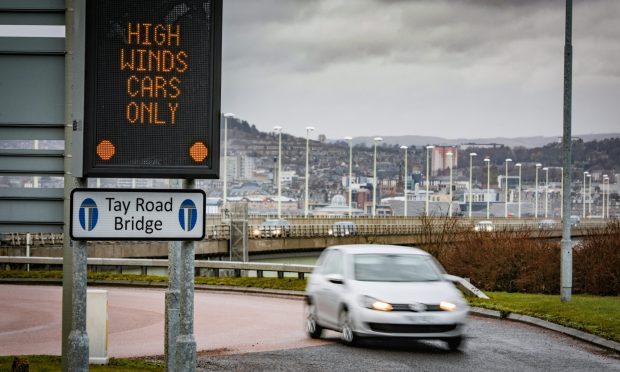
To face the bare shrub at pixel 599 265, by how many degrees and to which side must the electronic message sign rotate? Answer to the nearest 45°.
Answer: approximately 135° to its left

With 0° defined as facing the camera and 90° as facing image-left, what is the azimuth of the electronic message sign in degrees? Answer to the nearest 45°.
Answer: approximately 0°

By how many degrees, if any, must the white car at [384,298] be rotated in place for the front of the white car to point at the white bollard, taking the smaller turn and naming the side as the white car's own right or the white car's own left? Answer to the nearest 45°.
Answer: approximately 90° to the white car's own right

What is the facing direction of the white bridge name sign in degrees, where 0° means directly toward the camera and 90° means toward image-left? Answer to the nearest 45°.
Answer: approximately 0°

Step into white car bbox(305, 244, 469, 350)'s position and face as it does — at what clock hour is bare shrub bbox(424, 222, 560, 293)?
The bare shrub is roughly at 8 o'clock from the white car.

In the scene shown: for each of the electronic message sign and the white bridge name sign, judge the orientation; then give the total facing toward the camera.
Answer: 2

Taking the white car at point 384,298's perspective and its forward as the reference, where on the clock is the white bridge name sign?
The white bridge name sign is roughly at 2 o'clock from the white car.

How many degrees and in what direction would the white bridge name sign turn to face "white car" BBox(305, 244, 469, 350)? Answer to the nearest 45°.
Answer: approximately 135° to its left
